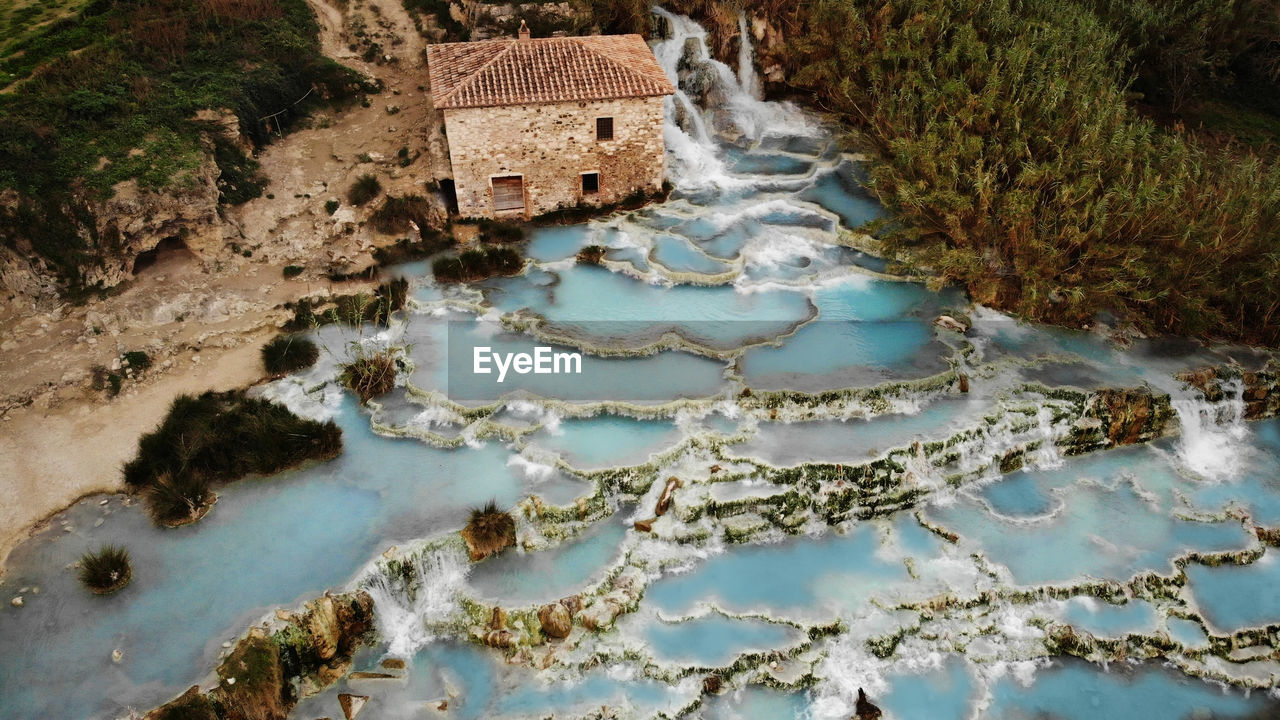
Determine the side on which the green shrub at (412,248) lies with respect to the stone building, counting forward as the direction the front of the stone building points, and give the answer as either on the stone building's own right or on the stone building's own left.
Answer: on the stone building's own right

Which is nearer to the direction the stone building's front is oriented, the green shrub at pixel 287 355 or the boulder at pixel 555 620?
the boulder

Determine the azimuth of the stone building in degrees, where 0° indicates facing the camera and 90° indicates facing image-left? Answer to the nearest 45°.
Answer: approximately 0°

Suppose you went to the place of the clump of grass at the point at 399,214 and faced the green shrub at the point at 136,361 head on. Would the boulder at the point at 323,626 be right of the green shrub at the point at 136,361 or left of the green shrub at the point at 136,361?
left

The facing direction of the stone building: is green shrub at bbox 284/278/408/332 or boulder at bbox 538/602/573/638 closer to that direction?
the boulder

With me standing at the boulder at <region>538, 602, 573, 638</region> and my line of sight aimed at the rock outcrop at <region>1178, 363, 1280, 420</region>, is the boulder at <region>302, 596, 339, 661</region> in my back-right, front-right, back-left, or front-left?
back-left

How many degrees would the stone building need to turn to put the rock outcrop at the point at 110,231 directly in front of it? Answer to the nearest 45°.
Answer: approximately 90° to its right

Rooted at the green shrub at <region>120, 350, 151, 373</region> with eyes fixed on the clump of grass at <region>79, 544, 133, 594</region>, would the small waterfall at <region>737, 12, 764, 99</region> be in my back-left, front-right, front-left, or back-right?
back-left

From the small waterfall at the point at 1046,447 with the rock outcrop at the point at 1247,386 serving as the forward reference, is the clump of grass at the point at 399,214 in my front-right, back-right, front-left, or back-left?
back-left

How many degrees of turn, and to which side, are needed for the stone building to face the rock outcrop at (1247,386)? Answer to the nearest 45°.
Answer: approximately 45° to its left

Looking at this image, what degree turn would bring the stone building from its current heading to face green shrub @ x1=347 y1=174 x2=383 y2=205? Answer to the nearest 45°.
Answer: approximately 90° to its right

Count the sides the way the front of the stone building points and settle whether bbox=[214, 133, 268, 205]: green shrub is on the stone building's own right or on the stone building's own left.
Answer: on the stone building's own right

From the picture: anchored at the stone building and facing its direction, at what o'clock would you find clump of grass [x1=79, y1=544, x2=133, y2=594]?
The clump of grass is roughly at 1 o'clock from the stone building.
